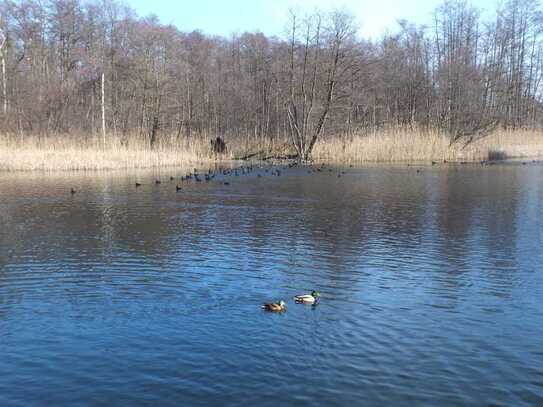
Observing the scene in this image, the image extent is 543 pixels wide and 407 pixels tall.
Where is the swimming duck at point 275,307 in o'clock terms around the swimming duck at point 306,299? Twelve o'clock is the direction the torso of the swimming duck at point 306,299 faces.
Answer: the swimming duck at point 275,307 is roughly at 5 o'clock from the swimming duck at point 306,299.

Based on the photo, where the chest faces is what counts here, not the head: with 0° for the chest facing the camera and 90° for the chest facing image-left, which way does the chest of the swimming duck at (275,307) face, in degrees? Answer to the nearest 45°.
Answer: approximately 270°

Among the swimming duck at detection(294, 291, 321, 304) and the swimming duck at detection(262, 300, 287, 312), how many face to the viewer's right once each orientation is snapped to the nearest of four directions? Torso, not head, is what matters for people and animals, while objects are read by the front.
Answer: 2

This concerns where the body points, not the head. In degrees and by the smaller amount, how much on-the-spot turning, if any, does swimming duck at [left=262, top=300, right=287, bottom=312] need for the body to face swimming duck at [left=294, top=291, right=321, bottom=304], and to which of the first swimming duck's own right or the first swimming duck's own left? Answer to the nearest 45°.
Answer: approximately 45° to the first swimming duck's own left

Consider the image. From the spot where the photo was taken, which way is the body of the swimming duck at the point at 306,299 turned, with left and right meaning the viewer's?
facing to the right of the viewer
